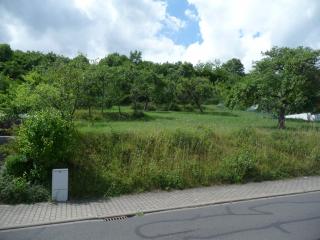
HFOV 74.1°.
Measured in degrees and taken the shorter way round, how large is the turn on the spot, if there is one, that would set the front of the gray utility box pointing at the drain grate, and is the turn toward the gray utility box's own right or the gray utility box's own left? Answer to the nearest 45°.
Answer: approximately 45° to the gray utility box's own left

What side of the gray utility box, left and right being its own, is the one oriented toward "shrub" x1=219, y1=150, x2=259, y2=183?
left

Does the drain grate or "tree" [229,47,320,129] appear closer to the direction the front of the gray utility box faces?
the drain grate

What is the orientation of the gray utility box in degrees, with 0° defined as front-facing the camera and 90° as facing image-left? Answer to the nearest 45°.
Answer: approximately 0°

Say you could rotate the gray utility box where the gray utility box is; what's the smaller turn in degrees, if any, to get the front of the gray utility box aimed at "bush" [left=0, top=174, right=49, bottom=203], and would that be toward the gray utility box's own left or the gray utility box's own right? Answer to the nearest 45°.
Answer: approximately 90° to the gray utility box's own right
